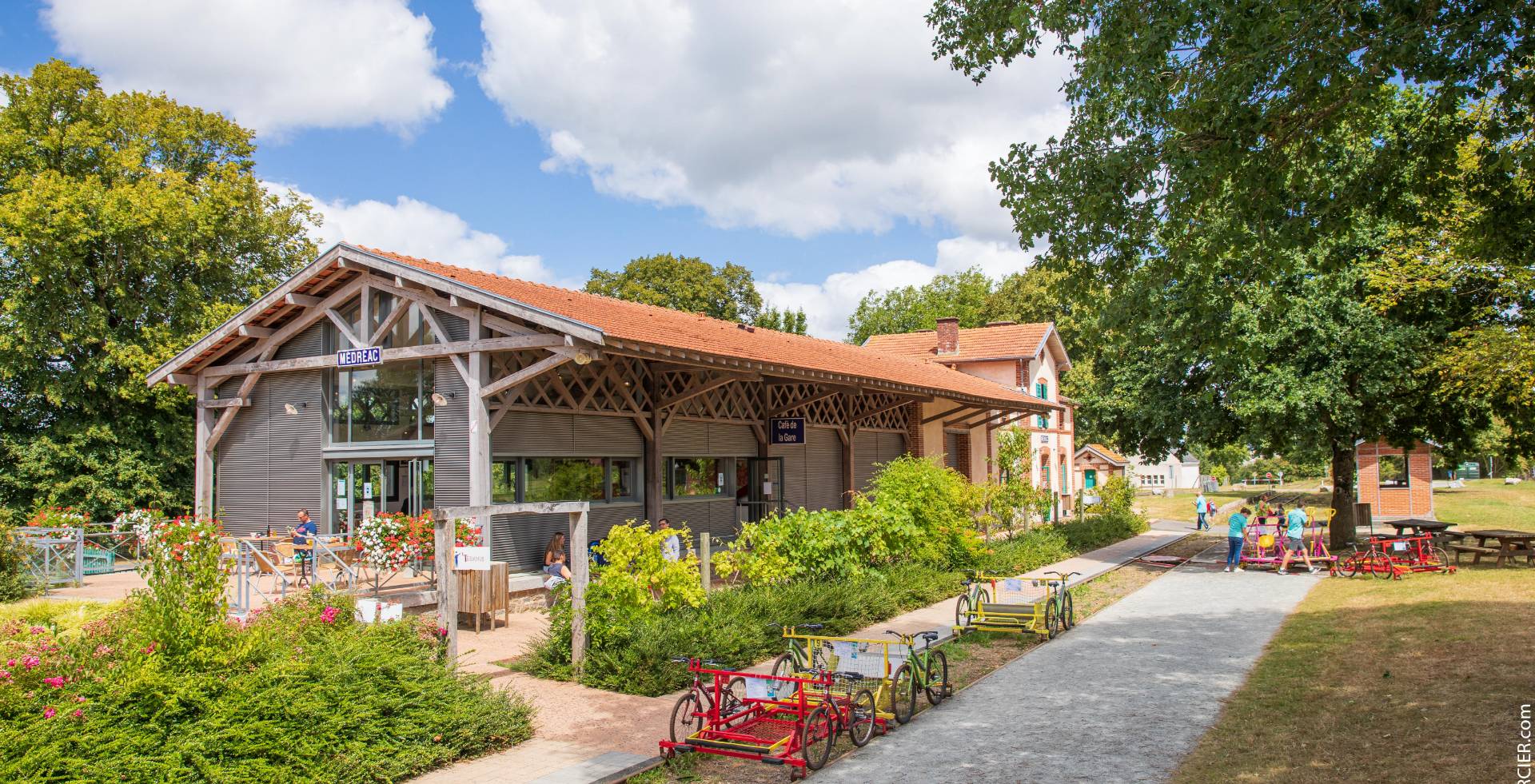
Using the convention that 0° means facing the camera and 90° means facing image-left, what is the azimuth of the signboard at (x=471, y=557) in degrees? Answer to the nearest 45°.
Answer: approximately 0°

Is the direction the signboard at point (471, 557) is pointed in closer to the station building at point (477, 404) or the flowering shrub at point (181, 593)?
the flowering shrub

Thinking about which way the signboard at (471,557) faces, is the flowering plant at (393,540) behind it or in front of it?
behind

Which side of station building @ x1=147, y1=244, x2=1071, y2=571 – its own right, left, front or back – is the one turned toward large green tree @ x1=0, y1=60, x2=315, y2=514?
right

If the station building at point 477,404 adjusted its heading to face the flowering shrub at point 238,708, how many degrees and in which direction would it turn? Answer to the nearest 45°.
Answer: approximately 45° to its left

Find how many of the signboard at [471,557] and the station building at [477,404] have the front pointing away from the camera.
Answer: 0

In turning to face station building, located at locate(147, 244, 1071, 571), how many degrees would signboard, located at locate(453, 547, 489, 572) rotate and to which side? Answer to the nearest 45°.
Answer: approximately 180°

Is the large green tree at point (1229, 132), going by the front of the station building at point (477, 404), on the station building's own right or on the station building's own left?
on the station building's own left

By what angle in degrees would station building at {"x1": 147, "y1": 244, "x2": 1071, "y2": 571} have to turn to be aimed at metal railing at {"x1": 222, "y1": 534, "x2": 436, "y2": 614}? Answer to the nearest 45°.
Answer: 0° — it already faces it

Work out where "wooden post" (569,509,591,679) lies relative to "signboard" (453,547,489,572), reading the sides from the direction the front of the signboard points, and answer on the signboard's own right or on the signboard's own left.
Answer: on the signboard's own left
